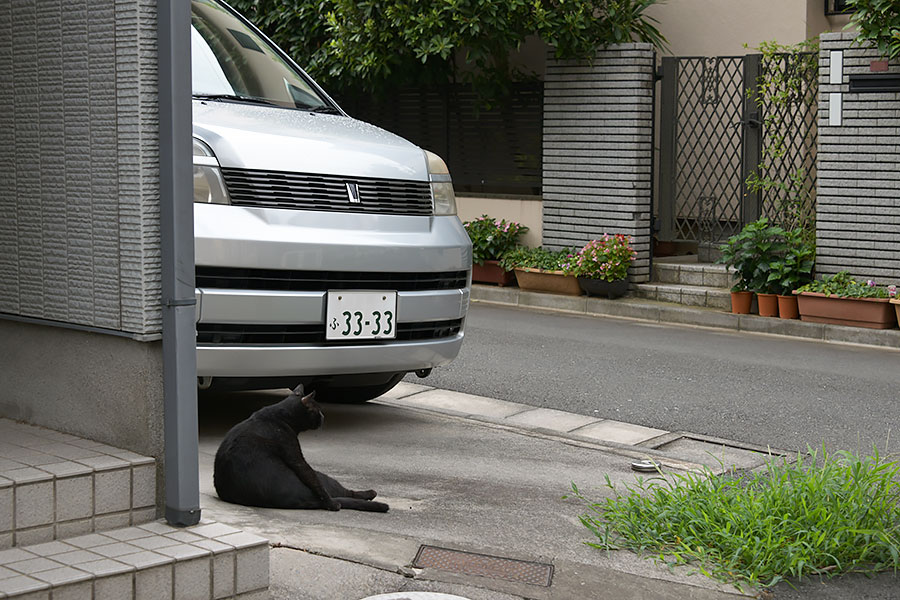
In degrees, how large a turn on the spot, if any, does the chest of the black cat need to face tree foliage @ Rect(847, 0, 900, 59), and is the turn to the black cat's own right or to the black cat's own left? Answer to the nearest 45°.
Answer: approximately 45° to the black cat's own left

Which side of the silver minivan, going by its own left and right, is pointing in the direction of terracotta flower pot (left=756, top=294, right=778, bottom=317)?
left

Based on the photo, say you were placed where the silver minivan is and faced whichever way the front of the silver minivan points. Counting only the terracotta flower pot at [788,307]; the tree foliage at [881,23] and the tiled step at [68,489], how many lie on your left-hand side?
2

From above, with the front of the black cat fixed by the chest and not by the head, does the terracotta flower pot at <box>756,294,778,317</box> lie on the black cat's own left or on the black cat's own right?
on the black cat's own left

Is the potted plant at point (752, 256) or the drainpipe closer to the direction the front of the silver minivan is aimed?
the drainpipe

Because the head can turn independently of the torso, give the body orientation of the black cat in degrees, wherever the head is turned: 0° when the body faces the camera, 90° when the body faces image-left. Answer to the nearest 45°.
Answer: approximately 270°

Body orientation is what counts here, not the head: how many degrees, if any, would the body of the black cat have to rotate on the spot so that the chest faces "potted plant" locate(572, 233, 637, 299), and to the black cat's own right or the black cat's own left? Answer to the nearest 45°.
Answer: approximately 45° to the black cat's own left

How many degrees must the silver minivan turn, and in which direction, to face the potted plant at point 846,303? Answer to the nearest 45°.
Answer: approximately 90° to its left

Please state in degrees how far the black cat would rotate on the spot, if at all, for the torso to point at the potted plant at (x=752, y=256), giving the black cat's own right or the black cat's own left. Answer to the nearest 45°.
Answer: approximately 45° to the black cat's own left
